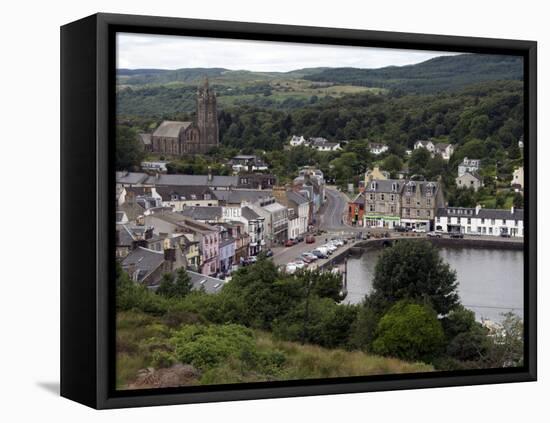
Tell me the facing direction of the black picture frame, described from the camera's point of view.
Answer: facing the viewer and to the right of the viewer
